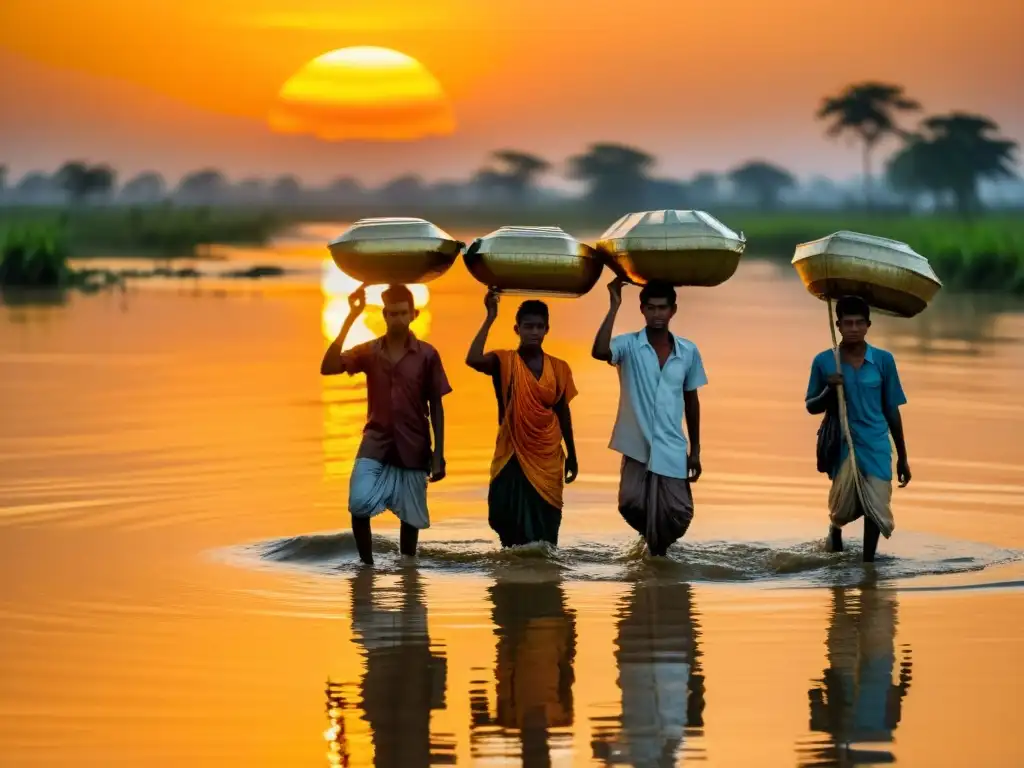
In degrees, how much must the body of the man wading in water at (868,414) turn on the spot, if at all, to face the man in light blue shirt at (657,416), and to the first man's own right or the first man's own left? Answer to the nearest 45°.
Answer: approximately 90° to the first man's own right

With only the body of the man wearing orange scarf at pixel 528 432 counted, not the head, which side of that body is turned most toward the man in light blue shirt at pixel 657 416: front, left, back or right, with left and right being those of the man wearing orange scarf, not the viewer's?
left

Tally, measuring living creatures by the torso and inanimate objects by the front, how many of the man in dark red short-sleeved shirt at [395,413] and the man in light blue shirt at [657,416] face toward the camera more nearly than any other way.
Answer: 2

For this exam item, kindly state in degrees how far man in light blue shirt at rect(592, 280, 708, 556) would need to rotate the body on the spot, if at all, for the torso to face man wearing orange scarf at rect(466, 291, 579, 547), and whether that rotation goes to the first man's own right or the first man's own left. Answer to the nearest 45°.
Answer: approximately 90° to the first man's own right

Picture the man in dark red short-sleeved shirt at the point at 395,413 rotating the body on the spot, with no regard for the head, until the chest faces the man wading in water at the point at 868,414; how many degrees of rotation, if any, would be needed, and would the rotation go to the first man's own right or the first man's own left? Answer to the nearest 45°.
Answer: approximately 90° to the first man's own left

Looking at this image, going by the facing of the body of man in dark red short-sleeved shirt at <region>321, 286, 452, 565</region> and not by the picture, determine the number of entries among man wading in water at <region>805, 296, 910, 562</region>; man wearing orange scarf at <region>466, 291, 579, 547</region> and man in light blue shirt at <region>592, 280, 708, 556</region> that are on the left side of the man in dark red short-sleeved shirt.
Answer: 3

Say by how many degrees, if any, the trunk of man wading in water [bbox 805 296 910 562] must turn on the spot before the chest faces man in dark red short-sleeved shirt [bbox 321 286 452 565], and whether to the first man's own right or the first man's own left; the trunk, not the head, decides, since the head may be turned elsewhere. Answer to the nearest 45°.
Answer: approximately 90° to the first man's own right

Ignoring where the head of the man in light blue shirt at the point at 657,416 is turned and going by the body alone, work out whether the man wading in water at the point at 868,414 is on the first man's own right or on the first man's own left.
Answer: on the first man's own left

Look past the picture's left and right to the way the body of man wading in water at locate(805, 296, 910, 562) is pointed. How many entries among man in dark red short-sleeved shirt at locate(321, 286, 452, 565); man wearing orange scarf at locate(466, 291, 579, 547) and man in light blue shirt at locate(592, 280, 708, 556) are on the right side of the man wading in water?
3
